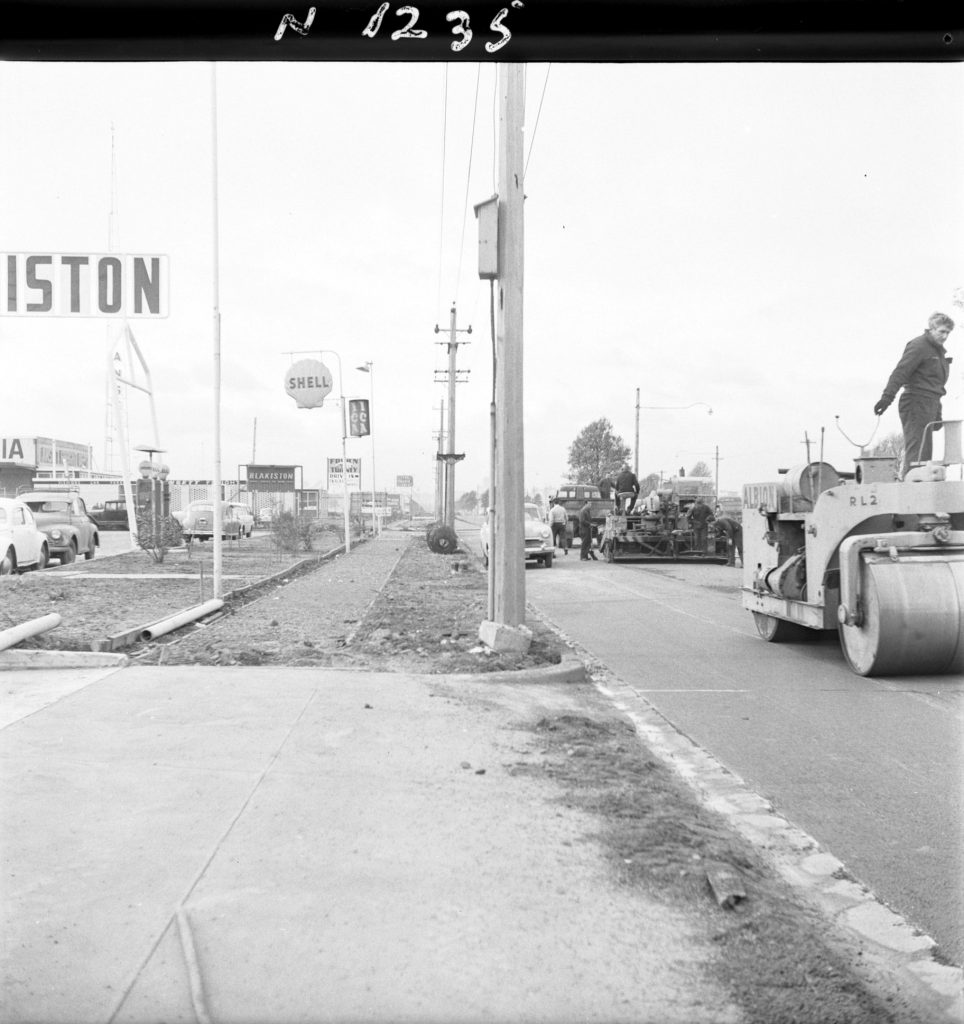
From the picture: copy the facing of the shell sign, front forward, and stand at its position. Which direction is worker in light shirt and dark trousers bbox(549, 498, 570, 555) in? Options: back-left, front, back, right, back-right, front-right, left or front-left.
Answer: back-left

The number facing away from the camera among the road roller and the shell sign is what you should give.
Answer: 0

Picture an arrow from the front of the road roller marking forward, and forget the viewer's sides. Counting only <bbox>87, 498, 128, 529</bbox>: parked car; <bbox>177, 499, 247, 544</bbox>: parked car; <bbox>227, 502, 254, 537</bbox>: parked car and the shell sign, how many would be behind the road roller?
4

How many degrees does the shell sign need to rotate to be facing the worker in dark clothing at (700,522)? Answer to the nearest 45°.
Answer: approximately 90° to its left

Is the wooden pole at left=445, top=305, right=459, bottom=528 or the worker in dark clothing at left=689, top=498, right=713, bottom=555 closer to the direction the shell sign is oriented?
the worker in dark clothing

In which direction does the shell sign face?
toward the camera

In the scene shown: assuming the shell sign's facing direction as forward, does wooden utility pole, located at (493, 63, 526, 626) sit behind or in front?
in front

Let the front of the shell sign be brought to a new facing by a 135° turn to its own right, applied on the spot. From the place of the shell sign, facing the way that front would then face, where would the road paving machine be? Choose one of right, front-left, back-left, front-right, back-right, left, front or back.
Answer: back-right

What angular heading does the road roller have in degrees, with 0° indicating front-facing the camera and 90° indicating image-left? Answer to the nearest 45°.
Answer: approximately 315°

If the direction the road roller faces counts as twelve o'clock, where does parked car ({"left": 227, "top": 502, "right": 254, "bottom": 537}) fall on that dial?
The parked car is roughly at 6 o'clock from the road roller.
